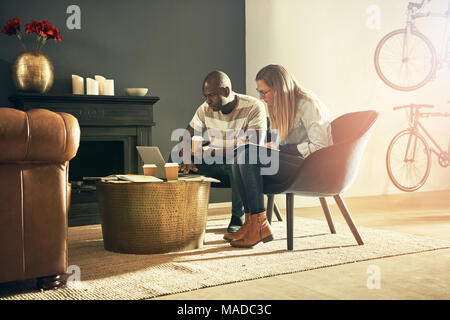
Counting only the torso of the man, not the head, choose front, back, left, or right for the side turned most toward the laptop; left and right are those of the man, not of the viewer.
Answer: front

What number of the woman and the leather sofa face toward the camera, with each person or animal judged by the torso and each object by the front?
0

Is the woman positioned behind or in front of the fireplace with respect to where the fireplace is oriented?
in front

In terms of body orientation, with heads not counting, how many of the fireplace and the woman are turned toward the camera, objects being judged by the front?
1

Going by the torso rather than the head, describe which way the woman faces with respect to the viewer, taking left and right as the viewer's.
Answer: facing to the left of the viewer

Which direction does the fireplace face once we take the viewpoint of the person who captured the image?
facing the viewer

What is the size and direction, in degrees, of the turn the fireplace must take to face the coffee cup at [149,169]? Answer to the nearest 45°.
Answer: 0° — it already faces it
